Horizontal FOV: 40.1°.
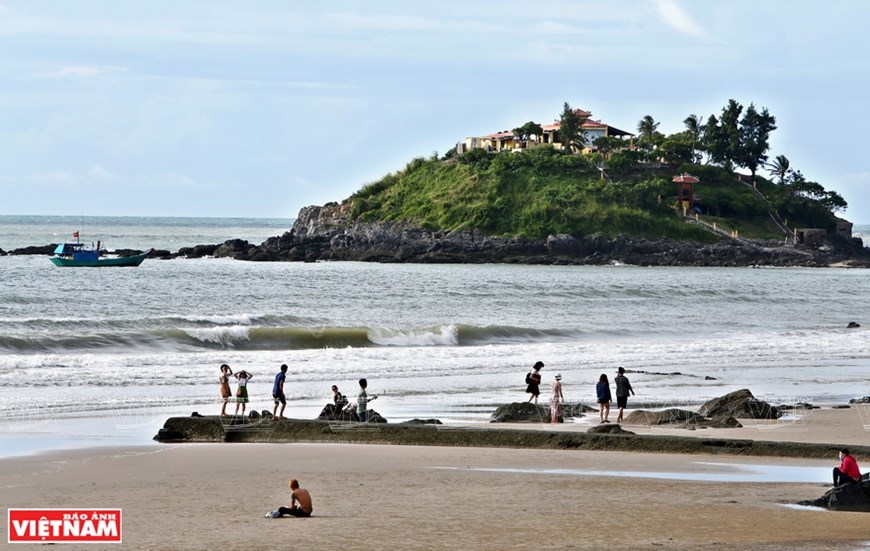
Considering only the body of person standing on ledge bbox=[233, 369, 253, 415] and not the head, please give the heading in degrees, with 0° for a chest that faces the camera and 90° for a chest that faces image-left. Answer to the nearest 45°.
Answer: approximately 0°

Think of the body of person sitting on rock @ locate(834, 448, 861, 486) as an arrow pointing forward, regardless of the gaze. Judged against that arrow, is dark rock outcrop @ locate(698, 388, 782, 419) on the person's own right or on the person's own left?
on the person's own right

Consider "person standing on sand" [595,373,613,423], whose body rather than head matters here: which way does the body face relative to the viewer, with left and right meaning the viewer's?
facing away from the viewer

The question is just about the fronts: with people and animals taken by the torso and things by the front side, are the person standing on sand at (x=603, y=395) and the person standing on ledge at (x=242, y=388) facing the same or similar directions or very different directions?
very different directions

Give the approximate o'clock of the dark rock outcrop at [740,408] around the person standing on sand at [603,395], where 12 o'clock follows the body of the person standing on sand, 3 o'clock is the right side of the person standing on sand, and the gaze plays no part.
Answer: The dark rock outcrop is roughly at 2 o'clock from the person standing on sand.

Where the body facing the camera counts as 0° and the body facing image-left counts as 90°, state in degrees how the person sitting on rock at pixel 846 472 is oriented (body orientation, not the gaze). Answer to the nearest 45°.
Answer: approximately 90°

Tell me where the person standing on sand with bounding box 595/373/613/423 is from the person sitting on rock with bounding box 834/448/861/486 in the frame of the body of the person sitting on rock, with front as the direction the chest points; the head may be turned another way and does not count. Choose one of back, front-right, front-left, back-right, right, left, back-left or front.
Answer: front-right

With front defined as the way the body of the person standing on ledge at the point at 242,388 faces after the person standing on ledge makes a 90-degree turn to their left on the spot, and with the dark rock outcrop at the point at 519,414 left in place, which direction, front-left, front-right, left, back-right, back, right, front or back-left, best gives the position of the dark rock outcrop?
front

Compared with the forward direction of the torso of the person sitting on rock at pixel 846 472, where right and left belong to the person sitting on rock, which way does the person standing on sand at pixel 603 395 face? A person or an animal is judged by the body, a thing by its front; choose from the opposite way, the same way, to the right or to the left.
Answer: to the right

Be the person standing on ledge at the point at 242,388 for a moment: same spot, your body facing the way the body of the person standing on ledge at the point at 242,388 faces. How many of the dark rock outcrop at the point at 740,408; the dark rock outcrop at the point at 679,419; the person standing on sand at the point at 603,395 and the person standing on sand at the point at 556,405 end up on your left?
4

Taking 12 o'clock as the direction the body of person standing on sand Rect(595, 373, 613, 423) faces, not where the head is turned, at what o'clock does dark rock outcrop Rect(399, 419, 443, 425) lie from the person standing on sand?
The dark rock outcrop is roughly at 8 o'clock from the person standing on sand.

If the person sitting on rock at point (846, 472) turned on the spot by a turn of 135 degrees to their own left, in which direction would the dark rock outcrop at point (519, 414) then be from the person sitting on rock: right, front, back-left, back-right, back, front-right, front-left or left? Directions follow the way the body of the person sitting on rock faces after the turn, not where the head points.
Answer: back

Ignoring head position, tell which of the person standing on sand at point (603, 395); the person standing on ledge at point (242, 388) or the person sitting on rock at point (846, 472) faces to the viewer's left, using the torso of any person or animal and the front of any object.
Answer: the person sitting on rock

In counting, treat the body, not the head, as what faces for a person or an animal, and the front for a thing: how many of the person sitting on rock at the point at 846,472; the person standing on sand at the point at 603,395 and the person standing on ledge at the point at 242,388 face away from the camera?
1
